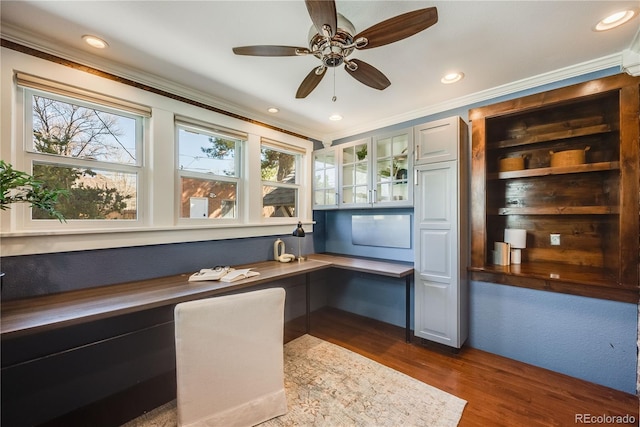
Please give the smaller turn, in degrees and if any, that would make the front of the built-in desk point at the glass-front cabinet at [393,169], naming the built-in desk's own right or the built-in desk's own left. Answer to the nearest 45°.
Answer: approximately 45° to the built-in desk's own left

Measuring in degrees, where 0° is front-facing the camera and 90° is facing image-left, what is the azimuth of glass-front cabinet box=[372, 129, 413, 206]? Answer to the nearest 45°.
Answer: approximately 45°

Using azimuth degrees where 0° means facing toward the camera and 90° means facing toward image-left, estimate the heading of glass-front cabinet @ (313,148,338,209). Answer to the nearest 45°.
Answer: approximately 45°

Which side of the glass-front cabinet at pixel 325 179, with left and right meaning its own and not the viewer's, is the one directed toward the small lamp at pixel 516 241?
left

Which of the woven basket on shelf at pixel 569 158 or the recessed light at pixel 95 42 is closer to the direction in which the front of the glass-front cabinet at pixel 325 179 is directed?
the recessed light

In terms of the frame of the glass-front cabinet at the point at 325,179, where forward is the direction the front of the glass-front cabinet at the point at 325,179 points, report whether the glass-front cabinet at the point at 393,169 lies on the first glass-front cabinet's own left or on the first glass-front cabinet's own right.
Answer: on the first glass-front cabinet's own left

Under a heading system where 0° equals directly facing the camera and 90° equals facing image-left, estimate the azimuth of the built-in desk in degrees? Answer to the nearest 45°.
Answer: approximately 315°

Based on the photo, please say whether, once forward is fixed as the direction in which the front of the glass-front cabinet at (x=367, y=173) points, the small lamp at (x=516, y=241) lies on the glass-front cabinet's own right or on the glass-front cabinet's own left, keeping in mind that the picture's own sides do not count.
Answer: on the glass-front cabinet's own left

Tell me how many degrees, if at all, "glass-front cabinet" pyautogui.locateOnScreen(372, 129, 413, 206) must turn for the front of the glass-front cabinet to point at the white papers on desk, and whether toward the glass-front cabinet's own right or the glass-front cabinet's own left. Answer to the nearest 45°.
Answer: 0° — it already faces it
